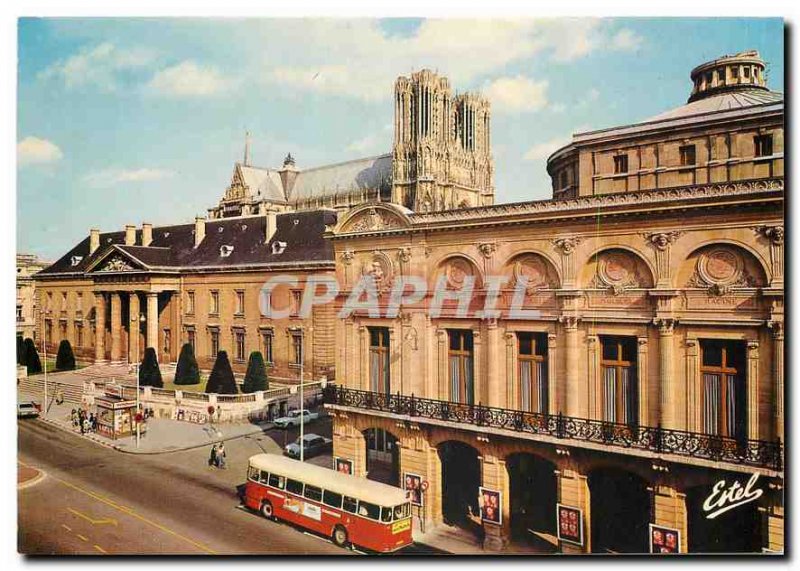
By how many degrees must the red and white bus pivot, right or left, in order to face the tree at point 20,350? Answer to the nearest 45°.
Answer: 0° — it already faces it

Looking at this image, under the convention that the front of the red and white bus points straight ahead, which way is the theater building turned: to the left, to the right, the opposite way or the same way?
to the left

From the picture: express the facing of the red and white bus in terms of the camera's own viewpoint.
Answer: facing away from the viewer and to the left of the viewer

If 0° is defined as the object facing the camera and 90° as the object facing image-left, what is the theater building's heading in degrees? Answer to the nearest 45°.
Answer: approximately 45°

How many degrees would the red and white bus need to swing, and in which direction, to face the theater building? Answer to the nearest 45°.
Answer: approximately 135° to its right

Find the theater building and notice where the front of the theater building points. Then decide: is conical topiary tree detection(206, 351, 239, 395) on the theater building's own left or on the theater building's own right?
on the theater building's own right

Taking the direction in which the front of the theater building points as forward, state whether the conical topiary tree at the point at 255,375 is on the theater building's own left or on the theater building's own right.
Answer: on the theater building's own right

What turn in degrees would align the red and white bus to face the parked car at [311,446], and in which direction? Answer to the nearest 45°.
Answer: approximately 45° to its right
